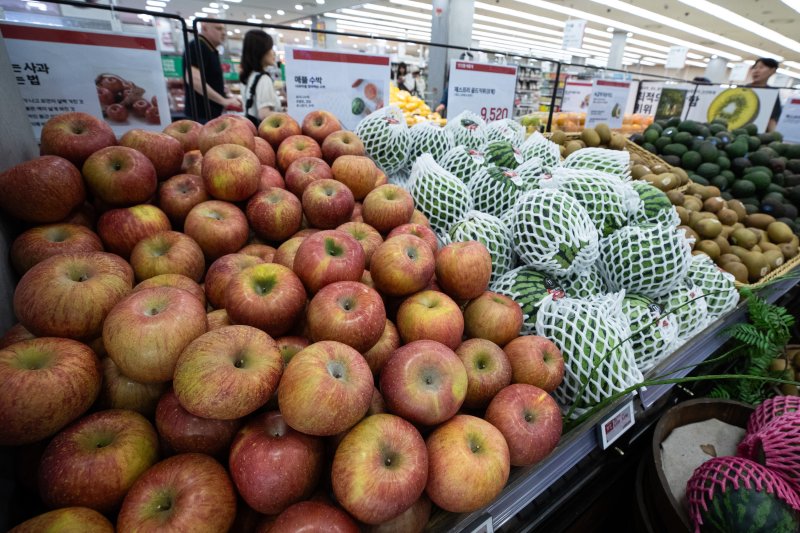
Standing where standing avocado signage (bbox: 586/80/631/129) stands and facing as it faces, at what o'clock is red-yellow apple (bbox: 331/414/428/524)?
The red-yellow apple is roughly at 12 o'clock from the standing avocado signage.

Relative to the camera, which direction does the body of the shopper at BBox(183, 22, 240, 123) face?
to the viewer's right

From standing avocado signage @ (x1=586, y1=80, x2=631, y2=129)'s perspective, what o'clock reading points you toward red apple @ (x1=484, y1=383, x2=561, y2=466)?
The red apple is roughly at 12 o'clock from the standing avocado signage.

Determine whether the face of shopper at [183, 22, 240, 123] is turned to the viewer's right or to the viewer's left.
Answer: to the viewer's right
